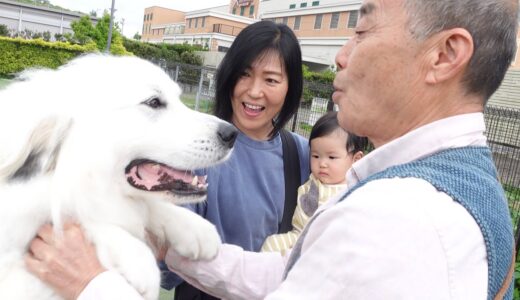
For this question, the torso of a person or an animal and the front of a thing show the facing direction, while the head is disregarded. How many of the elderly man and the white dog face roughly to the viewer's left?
1

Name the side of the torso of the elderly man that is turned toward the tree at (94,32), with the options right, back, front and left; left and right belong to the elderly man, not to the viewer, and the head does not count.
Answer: right

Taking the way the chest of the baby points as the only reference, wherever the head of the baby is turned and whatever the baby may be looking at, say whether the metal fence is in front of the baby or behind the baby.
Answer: behind

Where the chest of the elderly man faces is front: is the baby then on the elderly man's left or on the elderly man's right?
on the elderly man's right

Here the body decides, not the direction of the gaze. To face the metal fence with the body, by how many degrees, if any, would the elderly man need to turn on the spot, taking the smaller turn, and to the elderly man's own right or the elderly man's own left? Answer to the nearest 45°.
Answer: approximately 135° to the elderly man's own right

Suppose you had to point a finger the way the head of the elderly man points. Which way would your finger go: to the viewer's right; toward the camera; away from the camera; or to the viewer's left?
to the viewer's left

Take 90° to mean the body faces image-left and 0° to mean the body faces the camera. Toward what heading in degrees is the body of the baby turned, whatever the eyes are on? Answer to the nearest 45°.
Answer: approximately 45°

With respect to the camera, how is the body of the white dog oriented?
to the viewer's right

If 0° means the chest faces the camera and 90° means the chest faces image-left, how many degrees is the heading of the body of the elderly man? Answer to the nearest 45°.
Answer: approximately 90°
